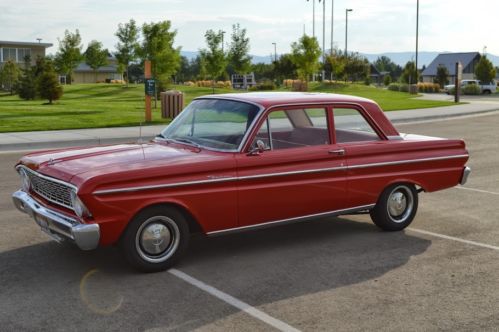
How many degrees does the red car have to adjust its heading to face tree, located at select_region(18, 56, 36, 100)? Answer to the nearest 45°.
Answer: approximately 135° to its right

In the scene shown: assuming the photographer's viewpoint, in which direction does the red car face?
facing the viewer and to the left of the viewer

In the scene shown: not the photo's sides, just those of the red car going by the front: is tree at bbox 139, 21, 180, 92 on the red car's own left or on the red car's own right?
on the red car's own right

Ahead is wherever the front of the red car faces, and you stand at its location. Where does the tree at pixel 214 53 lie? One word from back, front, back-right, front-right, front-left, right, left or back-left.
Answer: back-right

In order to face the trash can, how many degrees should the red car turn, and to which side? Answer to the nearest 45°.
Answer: approximately 135° to its right

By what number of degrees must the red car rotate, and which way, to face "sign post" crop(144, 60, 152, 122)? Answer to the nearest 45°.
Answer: approximately 135° to its right

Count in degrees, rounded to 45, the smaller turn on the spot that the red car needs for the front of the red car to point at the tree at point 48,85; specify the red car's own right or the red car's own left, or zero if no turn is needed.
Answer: approximately 135° to the red car's own right
